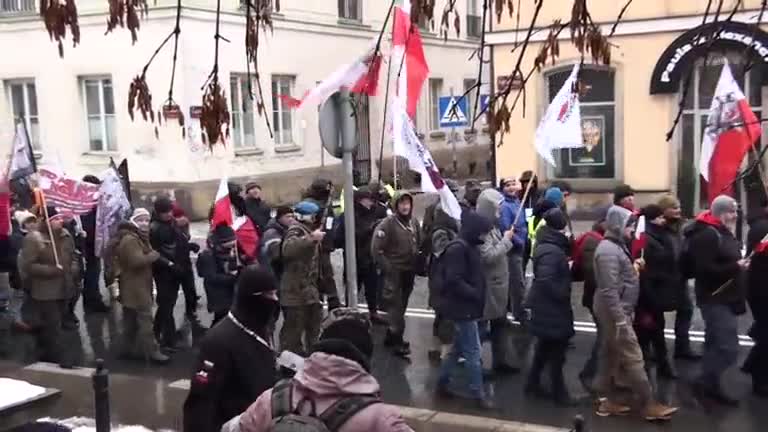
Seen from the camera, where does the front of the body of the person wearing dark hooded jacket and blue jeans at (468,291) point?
to the viewer's right

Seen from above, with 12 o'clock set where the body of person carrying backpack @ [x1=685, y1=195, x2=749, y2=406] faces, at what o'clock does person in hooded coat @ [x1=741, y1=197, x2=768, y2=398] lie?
The person in hooded coat is roughly at 11 o'clock from the person carrying backpack.

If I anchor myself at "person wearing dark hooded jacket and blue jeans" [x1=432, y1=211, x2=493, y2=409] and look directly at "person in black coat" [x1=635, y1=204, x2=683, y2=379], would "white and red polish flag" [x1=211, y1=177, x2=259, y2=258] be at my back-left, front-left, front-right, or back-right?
back-left

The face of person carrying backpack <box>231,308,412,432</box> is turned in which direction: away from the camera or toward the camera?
away from the camera

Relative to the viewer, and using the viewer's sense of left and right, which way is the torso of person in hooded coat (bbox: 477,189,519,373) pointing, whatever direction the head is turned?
facing to the right of the viewer

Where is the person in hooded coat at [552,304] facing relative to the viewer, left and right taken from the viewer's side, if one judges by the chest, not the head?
facing to the right of the viewer

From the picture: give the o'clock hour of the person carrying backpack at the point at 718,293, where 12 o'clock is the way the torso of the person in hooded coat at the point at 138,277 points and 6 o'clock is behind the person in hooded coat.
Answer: The person carrying backpack is roughly at 1 o'clock from the person in hooded coat.

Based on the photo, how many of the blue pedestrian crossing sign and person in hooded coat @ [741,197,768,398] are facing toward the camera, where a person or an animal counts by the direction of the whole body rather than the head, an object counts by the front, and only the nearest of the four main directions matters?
1

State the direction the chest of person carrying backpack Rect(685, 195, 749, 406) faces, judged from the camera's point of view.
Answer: to the viewer's right
